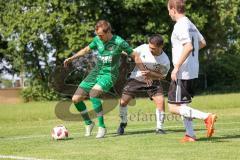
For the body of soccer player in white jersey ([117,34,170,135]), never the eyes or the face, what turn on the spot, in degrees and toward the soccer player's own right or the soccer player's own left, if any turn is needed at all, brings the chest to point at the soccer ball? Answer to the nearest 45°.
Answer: approximately 45° to the soccer player's own right

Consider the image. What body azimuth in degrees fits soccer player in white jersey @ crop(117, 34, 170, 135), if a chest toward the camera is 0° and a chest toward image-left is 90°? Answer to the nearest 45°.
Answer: approximately 0°

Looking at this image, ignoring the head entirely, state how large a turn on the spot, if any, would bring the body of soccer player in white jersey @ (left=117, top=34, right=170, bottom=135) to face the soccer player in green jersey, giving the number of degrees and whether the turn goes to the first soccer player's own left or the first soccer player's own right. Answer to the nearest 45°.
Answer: approximately 45° to the first soccer player's own right
